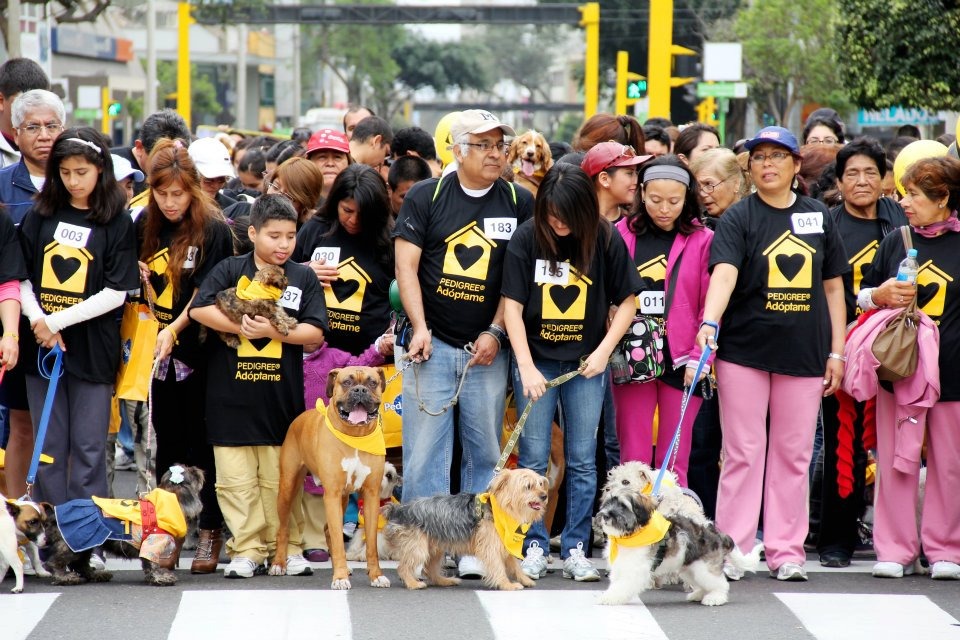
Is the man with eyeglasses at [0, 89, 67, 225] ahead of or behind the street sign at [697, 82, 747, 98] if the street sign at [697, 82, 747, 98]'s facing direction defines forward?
ahead

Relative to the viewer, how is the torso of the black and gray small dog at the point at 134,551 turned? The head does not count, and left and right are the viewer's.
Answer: facing to the right of the viewer

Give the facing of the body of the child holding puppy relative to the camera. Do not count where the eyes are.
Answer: toward the camera

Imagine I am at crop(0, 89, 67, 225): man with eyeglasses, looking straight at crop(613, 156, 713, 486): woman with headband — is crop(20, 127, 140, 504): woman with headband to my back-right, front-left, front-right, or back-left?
front-right

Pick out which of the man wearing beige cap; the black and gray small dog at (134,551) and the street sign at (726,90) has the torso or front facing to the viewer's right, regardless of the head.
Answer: the black and gray small dog

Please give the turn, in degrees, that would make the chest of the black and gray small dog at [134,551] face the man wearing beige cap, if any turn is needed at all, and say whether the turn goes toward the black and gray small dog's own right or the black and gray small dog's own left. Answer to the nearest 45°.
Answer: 0° — it already faces them

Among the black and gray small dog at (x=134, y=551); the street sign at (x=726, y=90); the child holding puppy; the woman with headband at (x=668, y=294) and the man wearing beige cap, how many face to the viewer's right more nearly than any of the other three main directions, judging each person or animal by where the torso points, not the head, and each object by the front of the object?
1

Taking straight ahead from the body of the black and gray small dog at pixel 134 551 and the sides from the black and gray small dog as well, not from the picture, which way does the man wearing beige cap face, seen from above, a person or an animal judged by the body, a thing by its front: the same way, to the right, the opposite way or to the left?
to the right

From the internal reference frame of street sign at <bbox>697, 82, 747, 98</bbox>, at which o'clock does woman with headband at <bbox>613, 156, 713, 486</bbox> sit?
The woman with headband is roughly at 12 o'clock from the street sign.

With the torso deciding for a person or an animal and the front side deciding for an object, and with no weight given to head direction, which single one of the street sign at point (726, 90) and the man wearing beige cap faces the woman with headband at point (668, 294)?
the street sign

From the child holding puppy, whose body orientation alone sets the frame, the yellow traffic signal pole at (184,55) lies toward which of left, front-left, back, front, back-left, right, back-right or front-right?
back

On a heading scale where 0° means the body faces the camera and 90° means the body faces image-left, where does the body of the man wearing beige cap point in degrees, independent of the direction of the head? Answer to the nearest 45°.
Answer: approximately 0°

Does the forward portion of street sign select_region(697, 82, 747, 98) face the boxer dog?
yes

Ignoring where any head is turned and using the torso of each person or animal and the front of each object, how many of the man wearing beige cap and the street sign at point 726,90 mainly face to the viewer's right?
0

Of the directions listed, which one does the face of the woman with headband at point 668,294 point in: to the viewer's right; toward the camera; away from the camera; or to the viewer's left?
toward the camera

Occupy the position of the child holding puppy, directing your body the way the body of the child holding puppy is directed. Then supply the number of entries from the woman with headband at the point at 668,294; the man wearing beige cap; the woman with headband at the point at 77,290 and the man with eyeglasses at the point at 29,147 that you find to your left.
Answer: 2

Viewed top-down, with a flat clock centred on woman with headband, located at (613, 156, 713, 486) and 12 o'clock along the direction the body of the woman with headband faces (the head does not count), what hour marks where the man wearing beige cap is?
The man wearing beige cap is roughly at 2 o'clock from the woman with headband.

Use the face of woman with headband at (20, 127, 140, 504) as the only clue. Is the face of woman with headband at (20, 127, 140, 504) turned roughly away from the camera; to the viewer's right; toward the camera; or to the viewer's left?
toward the camera

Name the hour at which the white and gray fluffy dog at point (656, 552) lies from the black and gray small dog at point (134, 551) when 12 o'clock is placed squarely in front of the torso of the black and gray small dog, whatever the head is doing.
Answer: The white and gray fluffy dog is roughly at 1 o'clock from the black and gray small dog.

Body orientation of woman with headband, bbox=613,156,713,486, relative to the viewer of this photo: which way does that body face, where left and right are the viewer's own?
facing the viewer
